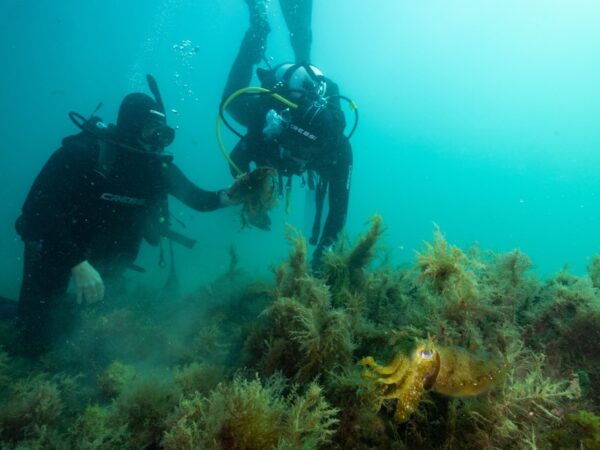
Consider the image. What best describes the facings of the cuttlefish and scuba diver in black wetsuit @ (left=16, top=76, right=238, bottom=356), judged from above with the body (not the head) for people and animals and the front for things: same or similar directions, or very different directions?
very different directions

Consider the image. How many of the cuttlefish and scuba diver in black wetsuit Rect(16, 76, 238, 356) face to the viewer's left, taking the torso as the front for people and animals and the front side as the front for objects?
1

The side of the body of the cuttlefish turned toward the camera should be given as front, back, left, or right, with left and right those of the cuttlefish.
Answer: left

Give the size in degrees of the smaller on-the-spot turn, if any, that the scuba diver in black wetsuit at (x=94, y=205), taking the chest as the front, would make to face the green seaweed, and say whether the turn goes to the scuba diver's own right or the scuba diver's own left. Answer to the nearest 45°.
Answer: approximately 45° to the scuba diver's own right

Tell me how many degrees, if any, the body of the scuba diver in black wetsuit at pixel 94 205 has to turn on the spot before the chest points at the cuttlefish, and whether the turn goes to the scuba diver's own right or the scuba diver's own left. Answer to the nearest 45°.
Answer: approximately 45° to the scuba diver's own right

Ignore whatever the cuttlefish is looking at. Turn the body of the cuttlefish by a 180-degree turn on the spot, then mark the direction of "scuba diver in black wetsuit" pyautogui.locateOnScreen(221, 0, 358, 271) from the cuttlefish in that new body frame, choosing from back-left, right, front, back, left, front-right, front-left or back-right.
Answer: back-left
